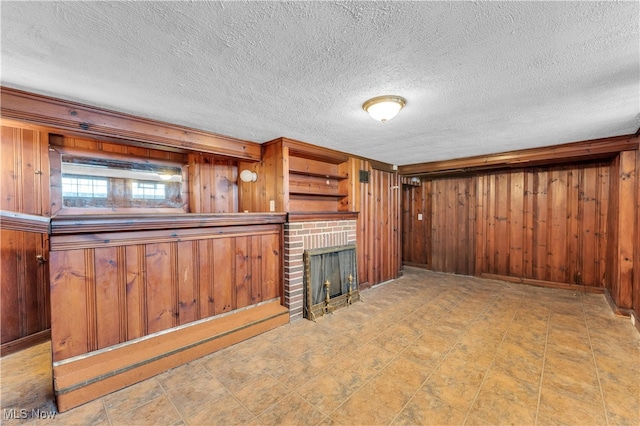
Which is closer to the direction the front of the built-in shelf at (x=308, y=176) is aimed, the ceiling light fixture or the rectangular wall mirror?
the ceiling light fixture

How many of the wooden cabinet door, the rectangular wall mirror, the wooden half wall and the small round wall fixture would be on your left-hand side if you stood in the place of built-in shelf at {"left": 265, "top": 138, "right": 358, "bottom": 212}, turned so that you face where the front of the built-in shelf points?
0

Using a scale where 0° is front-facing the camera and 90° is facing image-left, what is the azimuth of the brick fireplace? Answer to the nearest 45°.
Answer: approximately 315°

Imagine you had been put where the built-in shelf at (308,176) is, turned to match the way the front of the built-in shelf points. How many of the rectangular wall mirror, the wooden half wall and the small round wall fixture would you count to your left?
0

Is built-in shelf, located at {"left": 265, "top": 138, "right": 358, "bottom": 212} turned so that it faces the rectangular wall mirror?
no

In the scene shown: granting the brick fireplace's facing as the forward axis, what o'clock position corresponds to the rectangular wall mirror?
The rectangular wall mirror is roughly at 4 o'clock from the brick fireplace.

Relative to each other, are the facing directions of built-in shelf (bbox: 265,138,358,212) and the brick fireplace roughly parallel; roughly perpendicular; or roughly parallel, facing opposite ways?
roughly parallel

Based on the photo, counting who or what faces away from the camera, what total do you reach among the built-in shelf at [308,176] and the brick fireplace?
0

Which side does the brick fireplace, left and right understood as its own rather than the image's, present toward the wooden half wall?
right

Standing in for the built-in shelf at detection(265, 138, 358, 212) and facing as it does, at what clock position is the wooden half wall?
The wooden half wall is roughly at 3 o'clock from the built-in shelf.

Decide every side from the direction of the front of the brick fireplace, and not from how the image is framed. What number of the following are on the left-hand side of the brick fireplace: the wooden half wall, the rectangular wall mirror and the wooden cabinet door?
0

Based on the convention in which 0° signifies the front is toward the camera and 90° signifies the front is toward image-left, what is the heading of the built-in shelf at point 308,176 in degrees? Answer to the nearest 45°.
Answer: approximately 315°

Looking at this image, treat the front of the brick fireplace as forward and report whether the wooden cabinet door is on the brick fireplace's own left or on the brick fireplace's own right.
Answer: on the brick fireplace's own right
